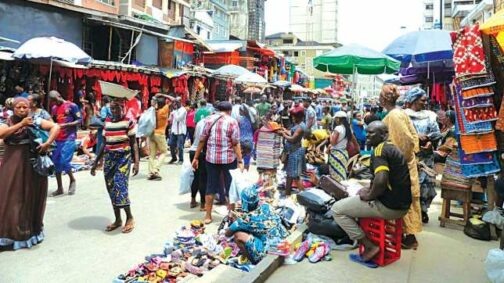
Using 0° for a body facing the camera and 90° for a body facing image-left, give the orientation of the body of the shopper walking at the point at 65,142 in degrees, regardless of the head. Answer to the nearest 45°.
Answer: approximately 45°

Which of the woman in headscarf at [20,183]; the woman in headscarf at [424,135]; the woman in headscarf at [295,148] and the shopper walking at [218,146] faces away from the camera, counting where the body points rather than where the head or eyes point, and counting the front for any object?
the shopper walking

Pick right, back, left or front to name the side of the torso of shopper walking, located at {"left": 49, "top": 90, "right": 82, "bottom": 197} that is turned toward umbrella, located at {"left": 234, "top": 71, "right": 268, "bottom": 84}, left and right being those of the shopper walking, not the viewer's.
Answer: back

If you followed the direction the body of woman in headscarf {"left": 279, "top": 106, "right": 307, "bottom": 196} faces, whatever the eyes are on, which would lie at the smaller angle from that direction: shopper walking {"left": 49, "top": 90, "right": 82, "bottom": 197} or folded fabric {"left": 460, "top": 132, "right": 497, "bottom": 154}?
the shopper walking

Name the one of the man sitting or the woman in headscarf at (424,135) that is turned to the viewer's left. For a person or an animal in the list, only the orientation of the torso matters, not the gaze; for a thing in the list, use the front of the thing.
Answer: the man sitting

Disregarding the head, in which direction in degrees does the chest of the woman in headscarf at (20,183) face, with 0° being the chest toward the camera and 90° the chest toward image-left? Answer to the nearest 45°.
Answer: approximately 0°

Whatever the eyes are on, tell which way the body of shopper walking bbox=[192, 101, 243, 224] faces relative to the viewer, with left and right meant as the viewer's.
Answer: facing away from the viewer

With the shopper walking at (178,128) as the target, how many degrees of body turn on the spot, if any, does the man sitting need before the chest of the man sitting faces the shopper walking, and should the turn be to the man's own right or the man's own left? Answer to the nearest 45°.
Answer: approximately 45° to the man's own right

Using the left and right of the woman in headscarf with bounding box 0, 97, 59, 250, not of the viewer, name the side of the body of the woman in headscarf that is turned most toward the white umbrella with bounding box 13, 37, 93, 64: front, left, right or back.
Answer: back

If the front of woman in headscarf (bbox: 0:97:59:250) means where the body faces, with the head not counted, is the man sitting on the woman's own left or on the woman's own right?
on the woman's own left

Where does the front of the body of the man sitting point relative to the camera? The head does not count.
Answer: to the viewer's left

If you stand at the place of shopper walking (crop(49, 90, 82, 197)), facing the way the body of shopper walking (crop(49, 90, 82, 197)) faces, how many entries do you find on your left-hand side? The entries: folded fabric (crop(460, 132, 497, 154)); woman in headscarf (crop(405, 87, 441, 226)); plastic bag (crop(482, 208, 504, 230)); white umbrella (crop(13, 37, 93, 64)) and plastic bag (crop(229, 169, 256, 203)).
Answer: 4

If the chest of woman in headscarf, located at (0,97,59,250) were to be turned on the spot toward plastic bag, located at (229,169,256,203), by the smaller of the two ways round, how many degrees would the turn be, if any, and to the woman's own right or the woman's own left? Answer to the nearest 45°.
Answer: approximately 90° to the woman's own left
